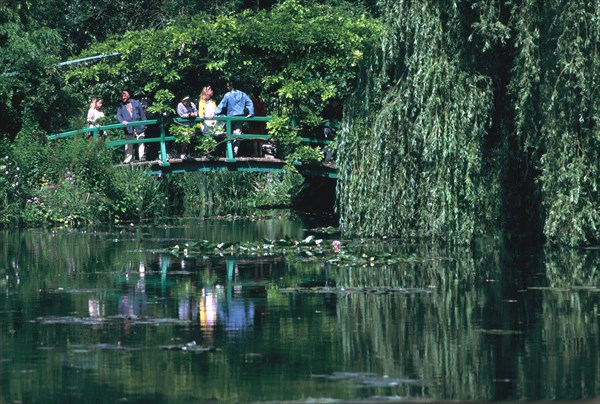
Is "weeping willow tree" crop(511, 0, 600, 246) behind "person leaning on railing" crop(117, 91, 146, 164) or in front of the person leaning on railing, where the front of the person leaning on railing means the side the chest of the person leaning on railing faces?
in front

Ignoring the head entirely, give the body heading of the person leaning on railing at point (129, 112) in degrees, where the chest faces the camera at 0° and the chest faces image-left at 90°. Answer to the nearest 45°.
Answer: approximately 0°

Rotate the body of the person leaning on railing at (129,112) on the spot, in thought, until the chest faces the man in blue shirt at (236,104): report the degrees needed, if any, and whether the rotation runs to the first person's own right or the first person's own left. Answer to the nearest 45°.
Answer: approximately 45° to the first person's own left

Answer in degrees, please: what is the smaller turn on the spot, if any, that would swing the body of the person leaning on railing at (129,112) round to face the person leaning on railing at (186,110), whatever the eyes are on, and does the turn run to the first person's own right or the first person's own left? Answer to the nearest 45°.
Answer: approximately 45° to the first person's own left

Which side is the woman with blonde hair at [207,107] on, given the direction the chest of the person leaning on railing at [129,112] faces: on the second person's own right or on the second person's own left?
on the second person's own left

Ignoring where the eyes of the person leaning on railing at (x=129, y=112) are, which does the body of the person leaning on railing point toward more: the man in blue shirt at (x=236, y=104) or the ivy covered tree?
the man in blue shirt

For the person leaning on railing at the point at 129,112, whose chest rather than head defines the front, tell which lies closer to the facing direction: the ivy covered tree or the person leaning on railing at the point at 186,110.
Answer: the person leaning on railing

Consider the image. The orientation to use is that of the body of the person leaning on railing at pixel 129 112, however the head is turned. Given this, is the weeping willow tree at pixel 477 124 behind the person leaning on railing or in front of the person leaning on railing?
in front
